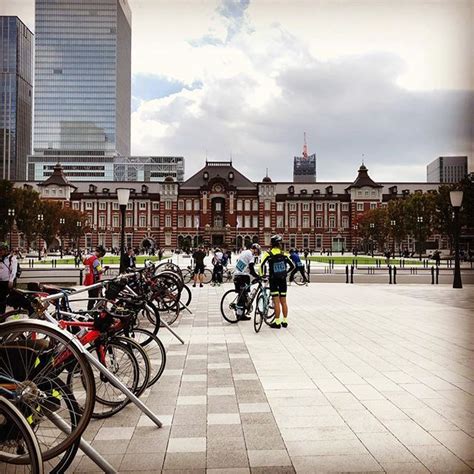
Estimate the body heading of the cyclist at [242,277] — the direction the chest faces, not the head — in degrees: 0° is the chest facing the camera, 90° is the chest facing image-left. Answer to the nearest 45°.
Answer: approximately 270°

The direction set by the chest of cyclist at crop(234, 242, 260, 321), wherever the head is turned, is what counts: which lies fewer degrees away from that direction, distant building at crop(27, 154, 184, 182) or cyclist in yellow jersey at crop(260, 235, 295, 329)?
the cyclist in yellow jersey

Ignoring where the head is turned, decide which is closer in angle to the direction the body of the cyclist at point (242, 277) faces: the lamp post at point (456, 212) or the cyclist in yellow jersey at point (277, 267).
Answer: the lamp post

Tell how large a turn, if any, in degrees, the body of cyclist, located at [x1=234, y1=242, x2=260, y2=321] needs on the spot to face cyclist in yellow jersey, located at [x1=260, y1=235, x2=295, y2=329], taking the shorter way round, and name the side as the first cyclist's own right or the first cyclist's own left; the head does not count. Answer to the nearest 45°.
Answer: approximately 45° to the first cyclist's own right

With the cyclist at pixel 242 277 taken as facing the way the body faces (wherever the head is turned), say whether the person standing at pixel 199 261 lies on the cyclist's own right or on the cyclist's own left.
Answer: on the cyclist's own left
